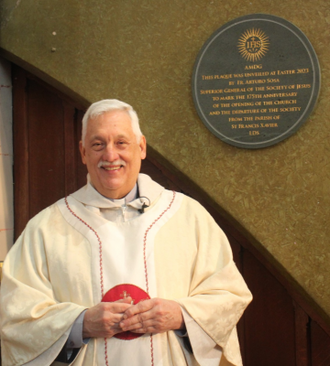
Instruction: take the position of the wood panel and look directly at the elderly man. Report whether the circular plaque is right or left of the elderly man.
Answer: left

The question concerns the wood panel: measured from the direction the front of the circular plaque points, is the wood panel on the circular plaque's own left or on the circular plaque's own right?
on the circular plaque's own right

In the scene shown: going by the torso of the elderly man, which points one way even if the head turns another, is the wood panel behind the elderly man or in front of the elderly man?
behind

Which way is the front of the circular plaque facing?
toward the camera

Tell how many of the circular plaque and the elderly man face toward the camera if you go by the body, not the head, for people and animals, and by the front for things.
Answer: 2

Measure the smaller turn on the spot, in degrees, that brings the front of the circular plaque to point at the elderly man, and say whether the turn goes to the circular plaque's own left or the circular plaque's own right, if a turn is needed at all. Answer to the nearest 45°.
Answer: approximately 45° to the circular plaque's own right
